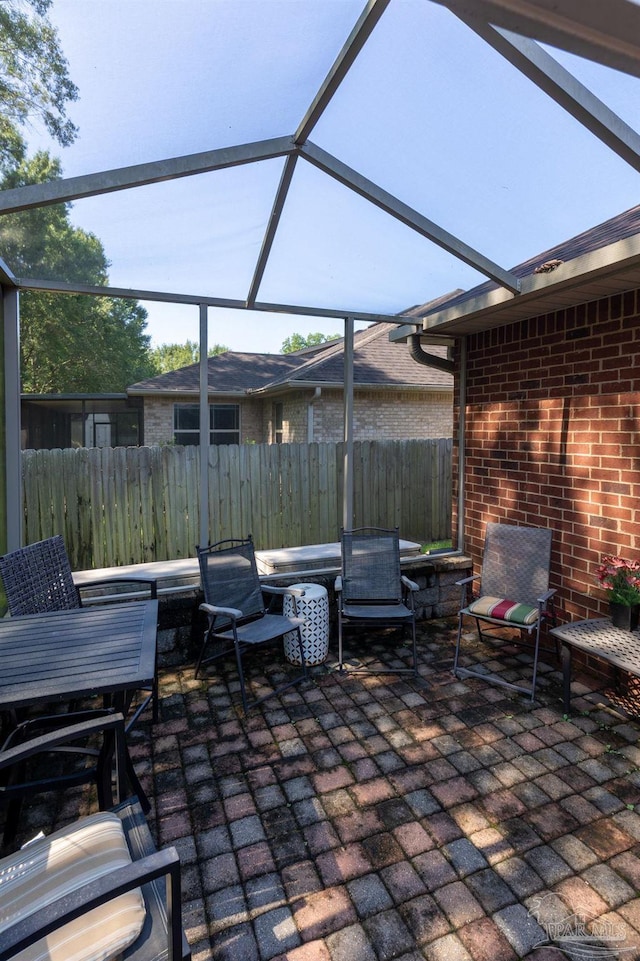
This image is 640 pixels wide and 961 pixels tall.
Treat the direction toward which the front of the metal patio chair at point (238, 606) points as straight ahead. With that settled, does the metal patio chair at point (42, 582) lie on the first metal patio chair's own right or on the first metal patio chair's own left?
on the first metal patio chair's own right

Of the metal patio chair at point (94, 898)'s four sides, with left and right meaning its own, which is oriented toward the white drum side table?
front

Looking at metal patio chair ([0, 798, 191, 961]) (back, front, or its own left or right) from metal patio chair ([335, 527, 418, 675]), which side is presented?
front

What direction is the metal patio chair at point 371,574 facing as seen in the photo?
toward the camera

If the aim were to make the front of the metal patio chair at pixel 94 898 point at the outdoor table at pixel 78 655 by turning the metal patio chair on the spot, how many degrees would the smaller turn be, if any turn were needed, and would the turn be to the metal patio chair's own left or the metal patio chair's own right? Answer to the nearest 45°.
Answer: approximately 45° to the metal patio chair's own left

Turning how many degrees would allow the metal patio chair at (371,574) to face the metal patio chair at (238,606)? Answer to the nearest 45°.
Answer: approximately 45° to its right

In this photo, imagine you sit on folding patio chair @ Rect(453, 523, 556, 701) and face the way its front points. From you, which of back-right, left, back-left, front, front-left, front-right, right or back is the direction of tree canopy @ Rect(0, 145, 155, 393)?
right

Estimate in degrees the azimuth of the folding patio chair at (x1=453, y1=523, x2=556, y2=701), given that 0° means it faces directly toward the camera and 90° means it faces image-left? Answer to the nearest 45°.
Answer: approximately 45°

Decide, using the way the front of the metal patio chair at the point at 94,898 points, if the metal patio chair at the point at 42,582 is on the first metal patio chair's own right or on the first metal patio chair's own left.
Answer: on the first metal patio chair's own left

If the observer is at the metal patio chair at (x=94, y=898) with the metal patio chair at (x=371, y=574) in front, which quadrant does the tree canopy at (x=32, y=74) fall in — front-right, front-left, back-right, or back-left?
front-left

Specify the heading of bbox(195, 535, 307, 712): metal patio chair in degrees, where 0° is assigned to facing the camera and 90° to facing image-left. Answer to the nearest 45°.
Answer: approximately 315°

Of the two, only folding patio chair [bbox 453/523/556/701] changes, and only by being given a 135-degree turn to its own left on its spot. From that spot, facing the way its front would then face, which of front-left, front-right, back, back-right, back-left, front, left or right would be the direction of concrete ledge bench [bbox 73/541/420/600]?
back

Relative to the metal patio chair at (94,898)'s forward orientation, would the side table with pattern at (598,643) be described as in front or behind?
in front

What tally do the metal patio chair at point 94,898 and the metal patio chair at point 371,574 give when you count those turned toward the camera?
1

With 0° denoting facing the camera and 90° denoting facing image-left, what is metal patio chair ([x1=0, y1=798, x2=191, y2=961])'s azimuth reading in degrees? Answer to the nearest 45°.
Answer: approximately 225°

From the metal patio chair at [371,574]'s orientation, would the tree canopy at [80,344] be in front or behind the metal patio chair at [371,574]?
behind
